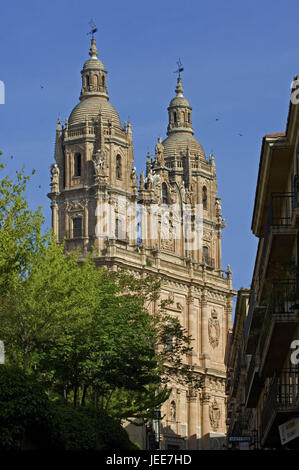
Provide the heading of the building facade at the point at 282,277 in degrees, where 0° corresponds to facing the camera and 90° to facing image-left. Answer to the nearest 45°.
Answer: approximately 90°
